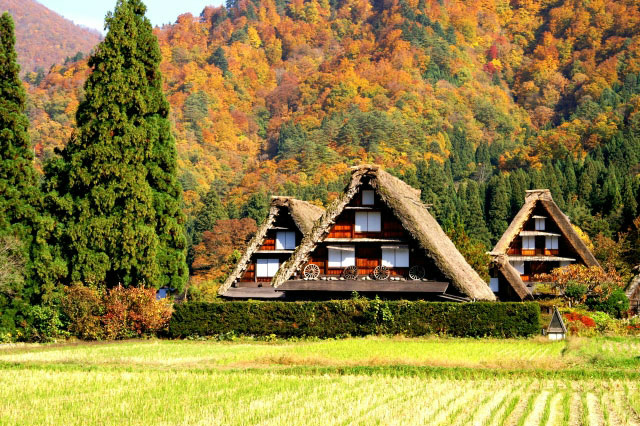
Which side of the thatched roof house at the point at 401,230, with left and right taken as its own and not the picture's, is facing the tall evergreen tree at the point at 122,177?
right

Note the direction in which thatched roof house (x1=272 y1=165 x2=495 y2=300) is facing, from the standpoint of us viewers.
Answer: facing the viewer

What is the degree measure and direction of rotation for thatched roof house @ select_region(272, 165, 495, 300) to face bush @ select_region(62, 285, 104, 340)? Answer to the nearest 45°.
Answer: approximately 90° to its right

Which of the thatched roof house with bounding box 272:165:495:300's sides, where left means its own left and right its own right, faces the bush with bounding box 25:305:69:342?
right

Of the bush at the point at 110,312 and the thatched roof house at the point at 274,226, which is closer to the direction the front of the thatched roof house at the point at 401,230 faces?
the bush

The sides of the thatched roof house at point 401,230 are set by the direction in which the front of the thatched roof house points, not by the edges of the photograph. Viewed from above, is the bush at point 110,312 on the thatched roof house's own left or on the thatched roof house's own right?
on the thatched roof house's own right

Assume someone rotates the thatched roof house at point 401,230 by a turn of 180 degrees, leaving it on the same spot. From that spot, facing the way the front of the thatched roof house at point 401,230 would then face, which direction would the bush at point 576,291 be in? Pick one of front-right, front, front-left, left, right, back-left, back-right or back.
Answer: front-right

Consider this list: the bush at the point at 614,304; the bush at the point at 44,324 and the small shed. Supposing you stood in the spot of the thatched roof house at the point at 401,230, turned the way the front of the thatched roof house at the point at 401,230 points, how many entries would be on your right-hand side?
1

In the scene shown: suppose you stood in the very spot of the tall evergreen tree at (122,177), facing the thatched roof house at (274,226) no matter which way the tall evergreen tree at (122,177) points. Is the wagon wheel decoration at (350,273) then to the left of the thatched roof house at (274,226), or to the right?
right

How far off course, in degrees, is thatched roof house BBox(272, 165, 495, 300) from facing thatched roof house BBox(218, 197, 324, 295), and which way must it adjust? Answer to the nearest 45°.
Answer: approximately 135° to its right

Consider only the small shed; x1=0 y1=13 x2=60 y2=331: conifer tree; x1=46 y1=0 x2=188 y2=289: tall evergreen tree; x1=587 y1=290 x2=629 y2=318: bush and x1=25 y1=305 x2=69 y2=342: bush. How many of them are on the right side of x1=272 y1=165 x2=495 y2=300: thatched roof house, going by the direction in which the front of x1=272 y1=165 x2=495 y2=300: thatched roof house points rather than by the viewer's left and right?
3

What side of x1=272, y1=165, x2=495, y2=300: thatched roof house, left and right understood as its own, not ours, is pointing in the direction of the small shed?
left
